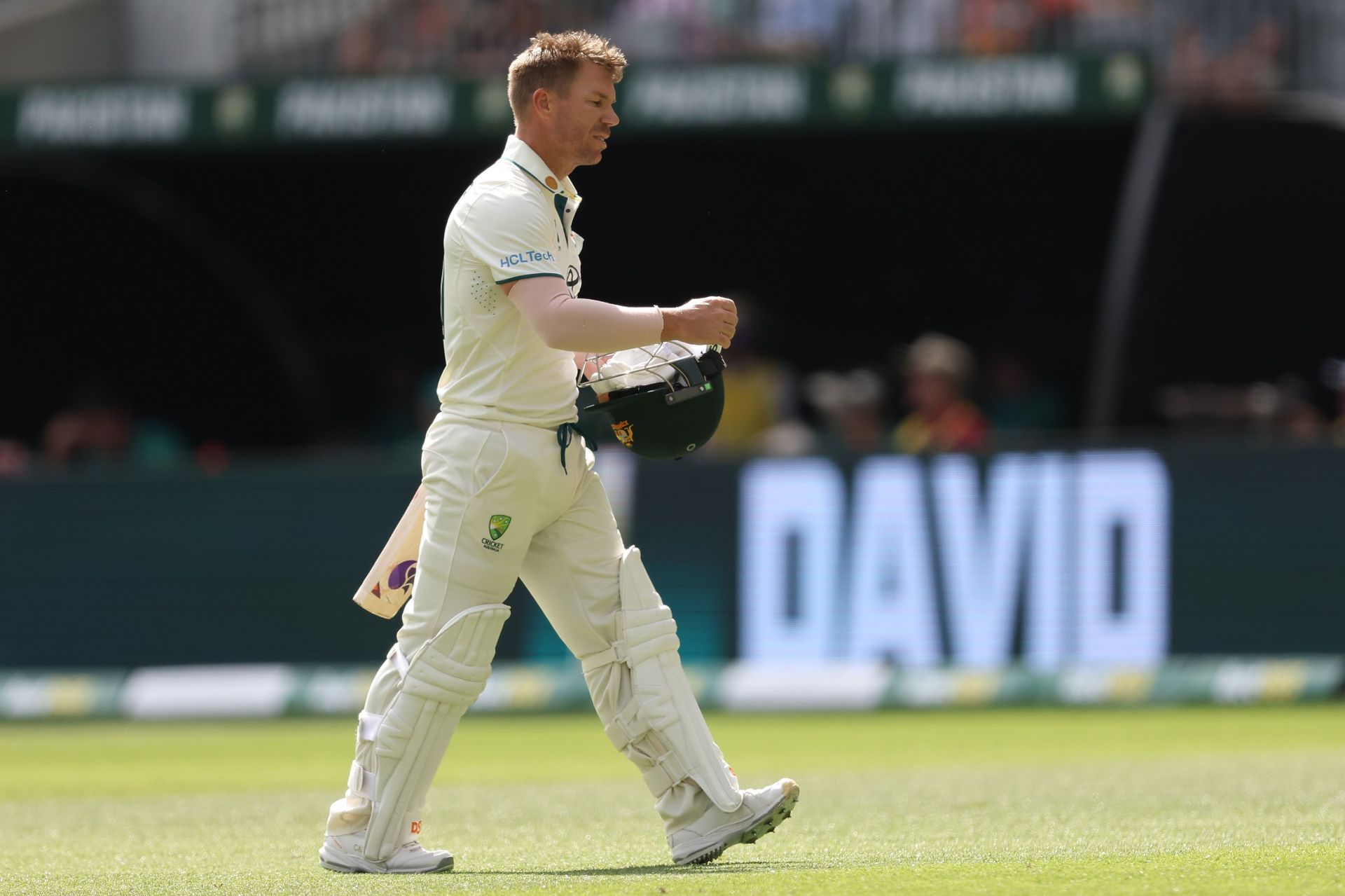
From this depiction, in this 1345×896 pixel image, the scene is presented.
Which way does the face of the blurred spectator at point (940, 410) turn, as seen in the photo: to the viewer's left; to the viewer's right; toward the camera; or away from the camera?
toward the camera

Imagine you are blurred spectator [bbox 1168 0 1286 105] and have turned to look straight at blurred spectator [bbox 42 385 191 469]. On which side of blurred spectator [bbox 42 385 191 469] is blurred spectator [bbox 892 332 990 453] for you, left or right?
left

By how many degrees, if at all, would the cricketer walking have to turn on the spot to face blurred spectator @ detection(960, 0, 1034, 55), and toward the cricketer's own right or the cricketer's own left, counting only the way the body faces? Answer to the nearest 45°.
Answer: approximately 90° to the cricketer's own left

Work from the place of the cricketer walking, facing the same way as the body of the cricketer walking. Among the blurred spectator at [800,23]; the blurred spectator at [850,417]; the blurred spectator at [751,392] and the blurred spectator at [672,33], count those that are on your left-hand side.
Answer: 4

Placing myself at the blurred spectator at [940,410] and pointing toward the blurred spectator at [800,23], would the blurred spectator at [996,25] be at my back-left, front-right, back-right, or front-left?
front-right

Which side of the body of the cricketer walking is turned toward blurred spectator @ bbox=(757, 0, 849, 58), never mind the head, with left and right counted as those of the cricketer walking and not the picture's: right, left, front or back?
left

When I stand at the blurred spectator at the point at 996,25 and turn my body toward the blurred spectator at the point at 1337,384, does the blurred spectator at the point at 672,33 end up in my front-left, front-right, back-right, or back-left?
back-right

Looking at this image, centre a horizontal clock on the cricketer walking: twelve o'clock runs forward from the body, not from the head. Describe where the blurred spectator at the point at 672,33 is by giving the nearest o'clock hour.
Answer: The blurred spectator is roughly at 9 o'clock from the cricketer walking.

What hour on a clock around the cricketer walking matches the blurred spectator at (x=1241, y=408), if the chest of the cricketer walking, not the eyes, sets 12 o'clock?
The blurred spectator is roughly at 10 o'clock from the cricketer walking.

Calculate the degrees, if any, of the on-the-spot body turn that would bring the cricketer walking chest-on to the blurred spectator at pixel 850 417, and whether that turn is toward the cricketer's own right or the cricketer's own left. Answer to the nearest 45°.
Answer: approximately 90° to the cricketer's own left

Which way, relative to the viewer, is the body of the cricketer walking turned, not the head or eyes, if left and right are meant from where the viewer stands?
facing to the right of the viewer
